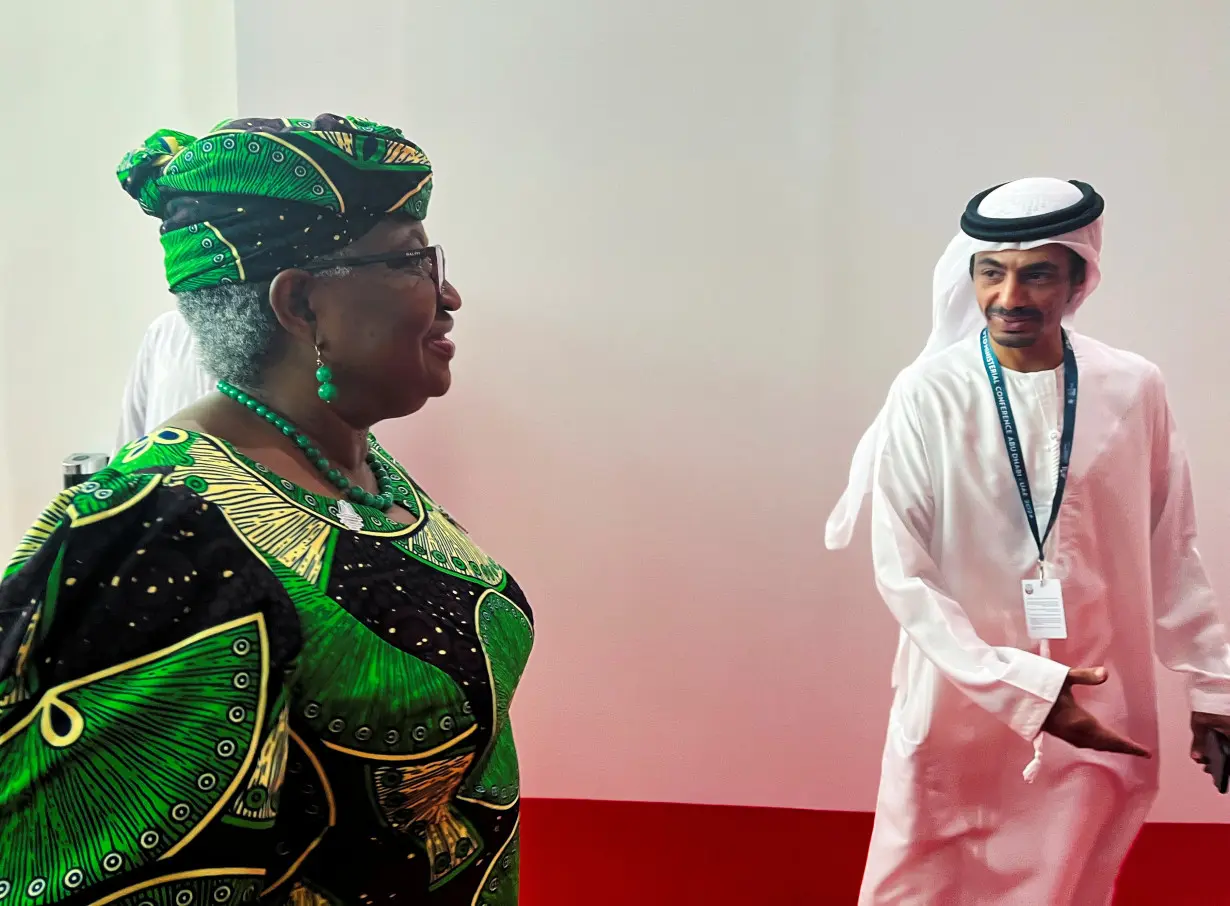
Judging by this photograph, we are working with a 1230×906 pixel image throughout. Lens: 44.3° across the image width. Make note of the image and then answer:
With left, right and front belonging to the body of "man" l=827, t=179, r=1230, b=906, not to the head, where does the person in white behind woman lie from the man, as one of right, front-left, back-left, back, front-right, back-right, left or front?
right

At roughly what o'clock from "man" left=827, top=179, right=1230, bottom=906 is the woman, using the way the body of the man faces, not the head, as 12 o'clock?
The woman is roughly at 1 o'clock from the man.

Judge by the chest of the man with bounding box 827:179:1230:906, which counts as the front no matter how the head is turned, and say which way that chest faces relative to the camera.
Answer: toward the camera

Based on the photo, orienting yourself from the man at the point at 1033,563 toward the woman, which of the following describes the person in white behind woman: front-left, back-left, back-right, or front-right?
front-right

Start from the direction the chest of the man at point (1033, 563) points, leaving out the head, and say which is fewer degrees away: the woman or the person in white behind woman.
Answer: the woman

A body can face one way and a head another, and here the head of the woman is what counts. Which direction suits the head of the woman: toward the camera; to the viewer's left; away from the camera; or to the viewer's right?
to the viewer's right

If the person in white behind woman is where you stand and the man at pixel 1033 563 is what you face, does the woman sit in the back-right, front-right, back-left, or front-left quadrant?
front-right
